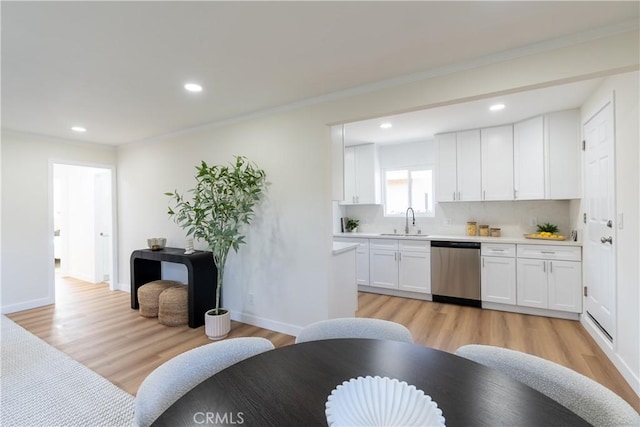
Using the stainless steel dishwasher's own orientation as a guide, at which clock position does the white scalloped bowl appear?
The white scalloped bowl is roughly at 12 o'clock from the stainless steel dishwasher.

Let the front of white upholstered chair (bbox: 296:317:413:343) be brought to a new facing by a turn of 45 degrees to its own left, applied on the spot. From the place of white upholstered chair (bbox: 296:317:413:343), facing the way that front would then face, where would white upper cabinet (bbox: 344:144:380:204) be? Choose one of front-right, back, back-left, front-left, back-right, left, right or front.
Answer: back-left

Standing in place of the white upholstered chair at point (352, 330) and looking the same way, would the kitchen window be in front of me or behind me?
behind

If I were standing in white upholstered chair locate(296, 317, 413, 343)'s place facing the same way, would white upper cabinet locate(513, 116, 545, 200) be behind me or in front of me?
behind

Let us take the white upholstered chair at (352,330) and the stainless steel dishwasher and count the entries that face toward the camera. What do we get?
2

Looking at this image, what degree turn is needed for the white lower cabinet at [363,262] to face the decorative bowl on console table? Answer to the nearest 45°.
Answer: approximately 90° to its right

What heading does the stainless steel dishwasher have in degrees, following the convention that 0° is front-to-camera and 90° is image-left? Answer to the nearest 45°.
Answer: approximately 0°

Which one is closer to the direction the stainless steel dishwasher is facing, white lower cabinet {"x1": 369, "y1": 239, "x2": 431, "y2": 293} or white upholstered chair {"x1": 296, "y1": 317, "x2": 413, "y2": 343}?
the white upholstered chair
